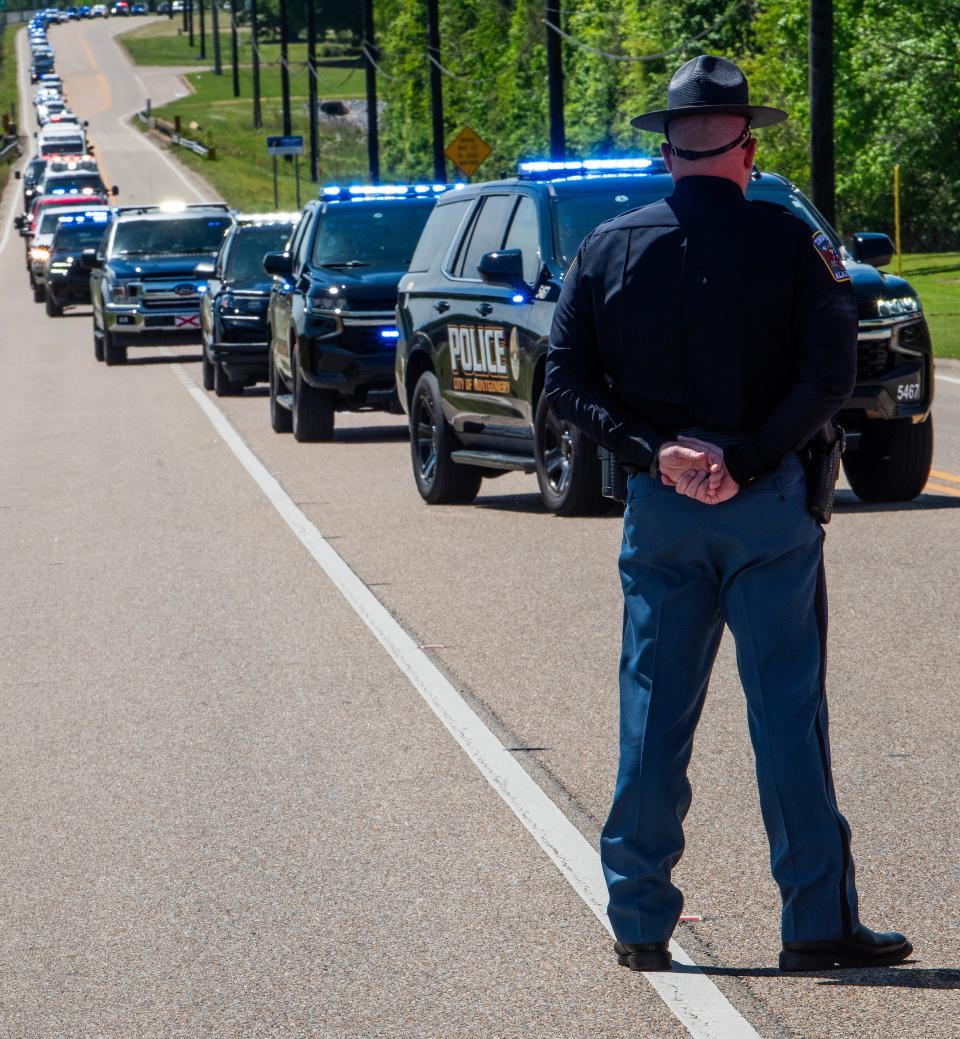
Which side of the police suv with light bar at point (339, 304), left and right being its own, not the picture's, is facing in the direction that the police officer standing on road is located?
front

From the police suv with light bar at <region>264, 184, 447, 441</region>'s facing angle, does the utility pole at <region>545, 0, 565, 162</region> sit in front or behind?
behind

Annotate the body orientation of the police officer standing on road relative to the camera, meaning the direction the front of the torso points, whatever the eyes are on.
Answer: away from the camera

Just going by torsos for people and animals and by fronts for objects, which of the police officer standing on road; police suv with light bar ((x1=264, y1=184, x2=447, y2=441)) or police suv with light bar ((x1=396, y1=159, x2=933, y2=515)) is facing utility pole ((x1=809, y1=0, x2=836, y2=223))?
the police officer standing on road

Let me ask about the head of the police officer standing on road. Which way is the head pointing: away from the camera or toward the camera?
away from the camera

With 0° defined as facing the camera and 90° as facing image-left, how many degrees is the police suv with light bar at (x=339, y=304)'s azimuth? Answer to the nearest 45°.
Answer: approximately 0°

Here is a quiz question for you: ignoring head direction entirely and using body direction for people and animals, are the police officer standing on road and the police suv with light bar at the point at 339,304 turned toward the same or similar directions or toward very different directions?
very different directions

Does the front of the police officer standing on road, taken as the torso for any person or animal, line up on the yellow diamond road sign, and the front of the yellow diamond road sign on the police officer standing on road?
yes

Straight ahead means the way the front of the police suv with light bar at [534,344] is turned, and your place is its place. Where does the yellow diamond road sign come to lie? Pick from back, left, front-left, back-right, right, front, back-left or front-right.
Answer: back-left

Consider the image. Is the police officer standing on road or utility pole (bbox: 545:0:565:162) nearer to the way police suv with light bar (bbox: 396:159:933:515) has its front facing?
the police officer standing on road

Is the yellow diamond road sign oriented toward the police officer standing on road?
yes

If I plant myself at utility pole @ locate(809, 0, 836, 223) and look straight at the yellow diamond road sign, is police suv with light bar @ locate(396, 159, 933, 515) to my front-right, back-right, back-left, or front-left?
back-left
